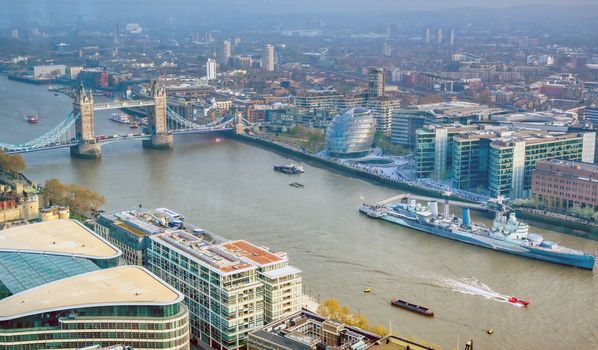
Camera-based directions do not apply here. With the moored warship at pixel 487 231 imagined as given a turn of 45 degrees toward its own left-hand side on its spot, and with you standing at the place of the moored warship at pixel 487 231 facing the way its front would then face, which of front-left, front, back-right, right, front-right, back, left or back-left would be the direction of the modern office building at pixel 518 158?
left

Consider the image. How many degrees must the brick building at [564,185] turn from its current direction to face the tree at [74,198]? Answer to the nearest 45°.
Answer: approximately 45° to its right

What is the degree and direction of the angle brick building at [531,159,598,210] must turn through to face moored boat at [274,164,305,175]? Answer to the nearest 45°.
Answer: approximately 45° to its right

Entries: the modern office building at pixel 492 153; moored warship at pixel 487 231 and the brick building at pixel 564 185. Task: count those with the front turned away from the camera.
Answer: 0

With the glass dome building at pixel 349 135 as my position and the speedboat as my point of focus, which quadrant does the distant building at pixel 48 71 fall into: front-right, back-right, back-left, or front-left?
back-right

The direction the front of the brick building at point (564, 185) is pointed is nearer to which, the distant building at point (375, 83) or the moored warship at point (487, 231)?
the moored warship

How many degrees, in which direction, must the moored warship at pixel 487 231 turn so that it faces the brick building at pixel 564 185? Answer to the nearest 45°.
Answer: approximately 90° to its left

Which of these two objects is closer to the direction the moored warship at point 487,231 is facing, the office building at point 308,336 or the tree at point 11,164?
the office building

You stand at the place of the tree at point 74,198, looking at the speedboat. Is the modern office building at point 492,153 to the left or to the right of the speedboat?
left

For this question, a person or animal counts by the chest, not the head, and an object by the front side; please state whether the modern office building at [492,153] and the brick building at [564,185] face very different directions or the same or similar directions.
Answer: same or similar directions

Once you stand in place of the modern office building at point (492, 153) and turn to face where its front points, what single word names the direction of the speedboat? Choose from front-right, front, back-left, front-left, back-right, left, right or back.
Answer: front-left

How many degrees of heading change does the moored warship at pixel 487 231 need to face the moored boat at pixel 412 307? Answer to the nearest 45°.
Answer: approximately 45° to its right

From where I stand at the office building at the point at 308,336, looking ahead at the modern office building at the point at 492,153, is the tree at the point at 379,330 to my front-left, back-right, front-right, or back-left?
front-right

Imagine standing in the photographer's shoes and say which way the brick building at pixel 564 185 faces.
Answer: facing the viewer and to the left of the viewer

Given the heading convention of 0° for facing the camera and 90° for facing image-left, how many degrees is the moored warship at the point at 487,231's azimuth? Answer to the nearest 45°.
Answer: approximately 315°

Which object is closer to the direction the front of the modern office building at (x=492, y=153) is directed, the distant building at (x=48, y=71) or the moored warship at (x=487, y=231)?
the moored warship

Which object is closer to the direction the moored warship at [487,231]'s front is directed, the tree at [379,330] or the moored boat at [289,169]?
the tree

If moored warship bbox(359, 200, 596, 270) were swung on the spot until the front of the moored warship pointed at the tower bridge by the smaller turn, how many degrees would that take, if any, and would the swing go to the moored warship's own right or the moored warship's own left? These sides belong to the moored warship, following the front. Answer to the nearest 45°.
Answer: approximately 180°

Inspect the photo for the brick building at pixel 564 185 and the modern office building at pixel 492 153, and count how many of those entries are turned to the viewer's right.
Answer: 0

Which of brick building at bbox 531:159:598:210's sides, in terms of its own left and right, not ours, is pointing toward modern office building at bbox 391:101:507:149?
right
